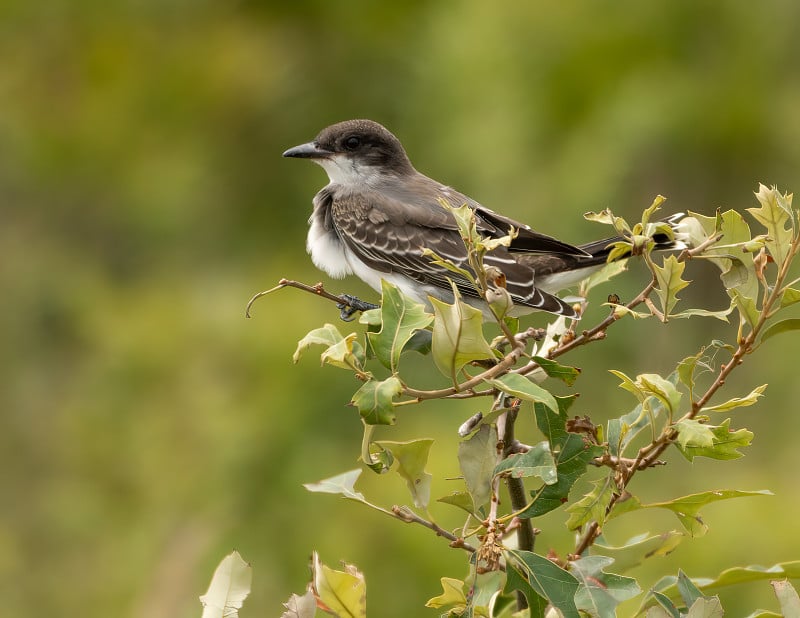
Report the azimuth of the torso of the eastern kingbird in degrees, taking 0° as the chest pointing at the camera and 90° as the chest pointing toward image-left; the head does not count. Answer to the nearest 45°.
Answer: approximately 90°

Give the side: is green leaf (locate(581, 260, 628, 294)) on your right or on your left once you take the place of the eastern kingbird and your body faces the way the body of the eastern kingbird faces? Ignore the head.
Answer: on your left

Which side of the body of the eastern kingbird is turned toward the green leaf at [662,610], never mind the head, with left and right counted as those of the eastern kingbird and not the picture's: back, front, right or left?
back

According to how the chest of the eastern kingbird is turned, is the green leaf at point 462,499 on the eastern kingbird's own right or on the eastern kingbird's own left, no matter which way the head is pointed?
on the eastern kingbird's own left

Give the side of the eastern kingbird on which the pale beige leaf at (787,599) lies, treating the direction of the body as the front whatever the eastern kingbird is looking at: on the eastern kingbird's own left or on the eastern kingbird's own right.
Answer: on the eastern kingbird's own left
